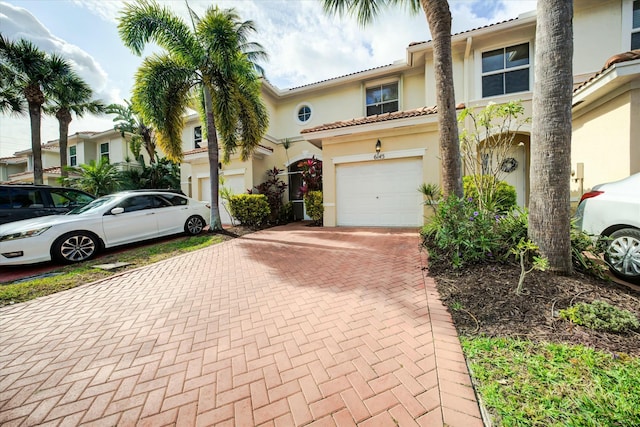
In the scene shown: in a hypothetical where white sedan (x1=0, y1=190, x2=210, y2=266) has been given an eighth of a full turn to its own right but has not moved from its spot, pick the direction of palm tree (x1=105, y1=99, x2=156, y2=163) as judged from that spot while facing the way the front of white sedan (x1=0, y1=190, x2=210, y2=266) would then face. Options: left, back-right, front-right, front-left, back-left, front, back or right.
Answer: right

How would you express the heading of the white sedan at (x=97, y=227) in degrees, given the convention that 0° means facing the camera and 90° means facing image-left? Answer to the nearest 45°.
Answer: approximately 45°

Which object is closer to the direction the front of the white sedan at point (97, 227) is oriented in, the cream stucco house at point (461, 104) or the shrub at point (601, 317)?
the shrub
